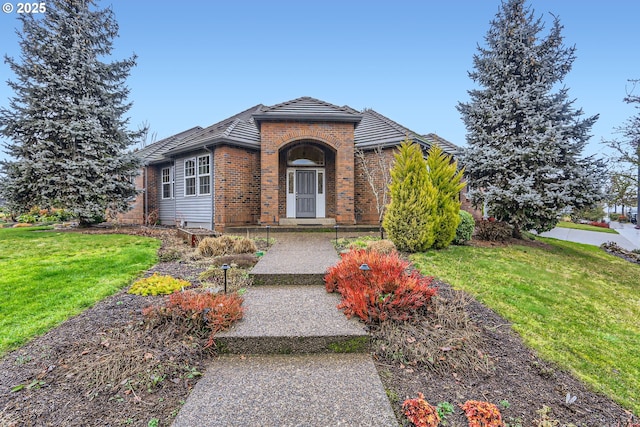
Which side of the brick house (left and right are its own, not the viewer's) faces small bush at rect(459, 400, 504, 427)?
front

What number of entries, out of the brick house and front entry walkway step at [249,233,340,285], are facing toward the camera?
2

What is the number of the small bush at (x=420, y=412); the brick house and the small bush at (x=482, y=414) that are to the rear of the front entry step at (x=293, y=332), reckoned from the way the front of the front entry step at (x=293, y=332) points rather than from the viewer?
1

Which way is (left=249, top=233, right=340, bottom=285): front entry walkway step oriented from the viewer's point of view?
toward the camera

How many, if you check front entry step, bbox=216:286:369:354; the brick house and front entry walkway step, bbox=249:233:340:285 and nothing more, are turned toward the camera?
3

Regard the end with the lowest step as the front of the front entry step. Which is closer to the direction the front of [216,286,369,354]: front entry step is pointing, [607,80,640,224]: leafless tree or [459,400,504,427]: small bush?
the small bush

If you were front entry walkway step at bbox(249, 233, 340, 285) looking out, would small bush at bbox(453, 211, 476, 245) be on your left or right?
on your left

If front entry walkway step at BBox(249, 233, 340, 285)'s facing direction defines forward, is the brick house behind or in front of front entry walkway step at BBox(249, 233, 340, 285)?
behind

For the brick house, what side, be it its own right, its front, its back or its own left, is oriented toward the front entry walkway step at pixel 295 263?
front

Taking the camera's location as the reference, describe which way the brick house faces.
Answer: facing the viewer

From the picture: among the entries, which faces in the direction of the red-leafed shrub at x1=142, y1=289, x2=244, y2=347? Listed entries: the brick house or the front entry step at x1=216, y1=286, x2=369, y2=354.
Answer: the brick house

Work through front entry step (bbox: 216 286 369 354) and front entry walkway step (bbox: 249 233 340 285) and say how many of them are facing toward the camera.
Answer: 2

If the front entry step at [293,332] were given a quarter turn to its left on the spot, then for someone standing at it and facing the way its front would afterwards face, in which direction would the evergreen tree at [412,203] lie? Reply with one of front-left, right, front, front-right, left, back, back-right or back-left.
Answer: front-left
